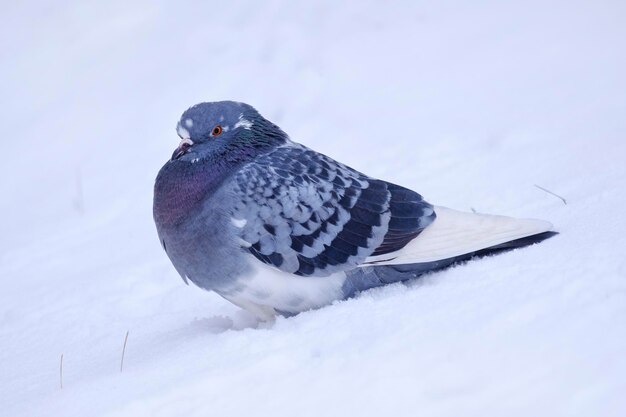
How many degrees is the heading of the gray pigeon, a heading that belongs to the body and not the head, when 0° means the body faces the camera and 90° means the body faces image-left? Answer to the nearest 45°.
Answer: approximately 90°
